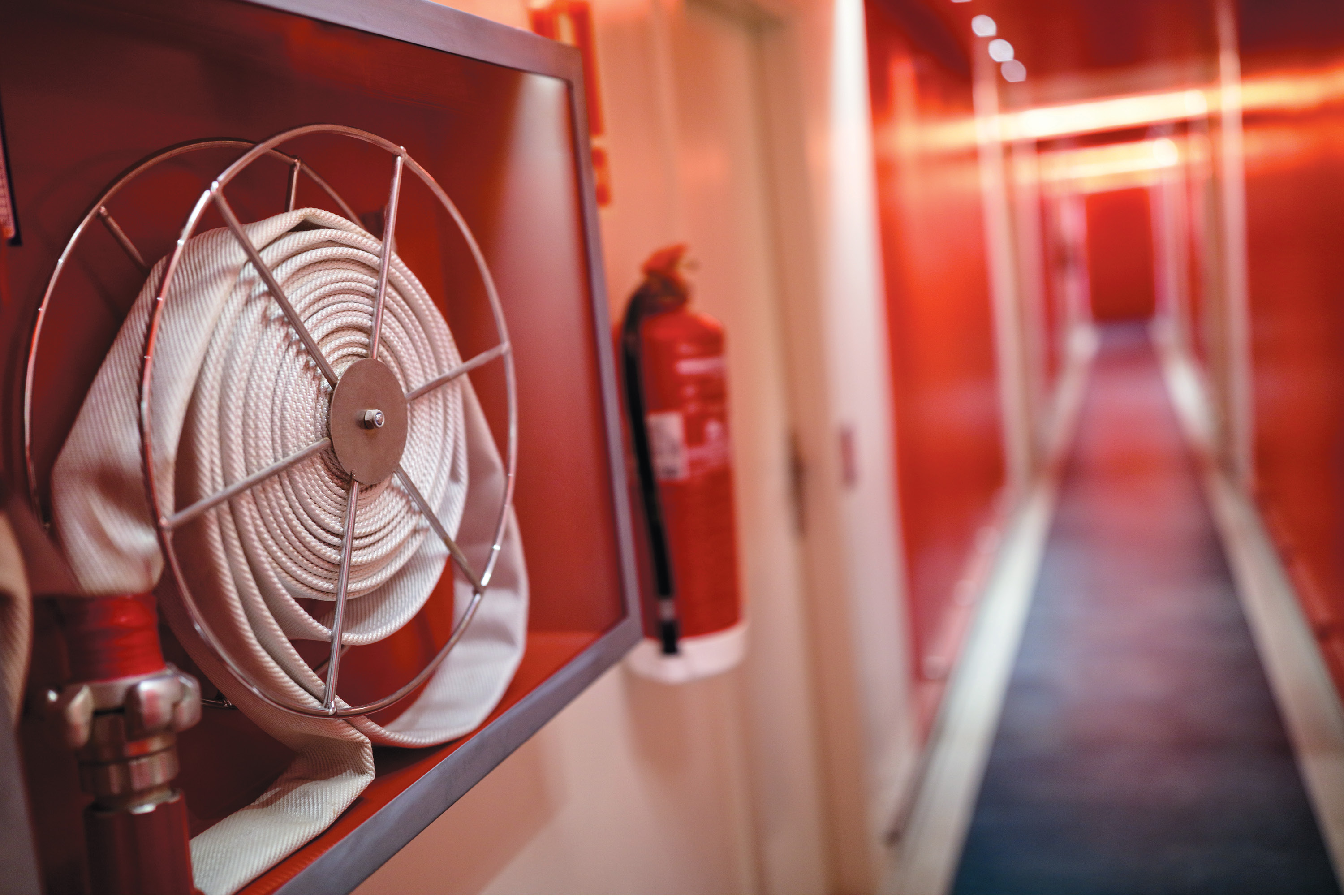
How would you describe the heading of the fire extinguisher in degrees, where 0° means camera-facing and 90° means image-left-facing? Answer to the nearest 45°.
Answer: approximately 315°

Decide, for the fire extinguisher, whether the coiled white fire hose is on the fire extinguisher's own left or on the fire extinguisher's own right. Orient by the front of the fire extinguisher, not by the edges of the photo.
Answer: on the fire extinguisher's own right
